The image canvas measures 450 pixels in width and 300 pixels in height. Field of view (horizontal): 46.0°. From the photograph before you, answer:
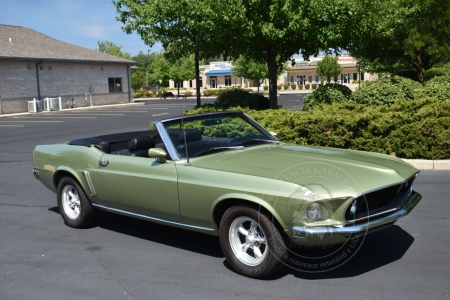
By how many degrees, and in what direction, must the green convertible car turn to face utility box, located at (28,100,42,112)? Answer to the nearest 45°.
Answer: approximately 180°

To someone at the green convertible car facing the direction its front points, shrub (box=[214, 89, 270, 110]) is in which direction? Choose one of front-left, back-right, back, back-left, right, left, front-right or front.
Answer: back-left

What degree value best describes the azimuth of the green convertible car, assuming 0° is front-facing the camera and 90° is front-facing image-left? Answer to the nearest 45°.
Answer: approximately 315°

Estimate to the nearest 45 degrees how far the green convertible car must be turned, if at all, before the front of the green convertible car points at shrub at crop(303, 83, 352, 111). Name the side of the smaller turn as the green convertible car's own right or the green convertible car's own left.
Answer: approximately 135° to the green convertible car's own left

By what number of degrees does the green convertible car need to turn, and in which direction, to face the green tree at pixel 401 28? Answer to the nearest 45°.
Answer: approximately 90° to its left

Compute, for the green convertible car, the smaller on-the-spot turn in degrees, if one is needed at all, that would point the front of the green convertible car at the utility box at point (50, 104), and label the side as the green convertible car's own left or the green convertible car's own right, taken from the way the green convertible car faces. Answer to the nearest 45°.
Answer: approximately 135° to the green convertible car's own left

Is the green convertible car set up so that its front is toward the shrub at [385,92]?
no

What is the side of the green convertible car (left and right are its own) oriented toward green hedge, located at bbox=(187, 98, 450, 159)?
left

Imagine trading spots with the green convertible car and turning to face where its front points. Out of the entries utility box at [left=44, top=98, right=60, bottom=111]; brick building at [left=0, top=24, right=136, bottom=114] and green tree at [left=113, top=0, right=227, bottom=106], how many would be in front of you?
0

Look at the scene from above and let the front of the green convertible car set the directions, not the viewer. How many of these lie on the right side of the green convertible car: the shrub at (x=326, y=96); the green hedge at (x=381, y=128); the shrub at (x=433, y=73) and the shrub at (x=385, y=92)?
0

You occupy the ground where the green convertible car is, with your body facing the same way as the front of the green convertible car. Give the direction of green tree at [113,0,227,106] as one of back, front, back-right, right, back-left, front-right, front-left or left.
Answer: back-left

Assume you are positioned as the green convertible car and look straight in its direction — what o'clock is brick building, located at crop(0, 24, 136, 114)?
The brick building is roughly at 7 o'clock from the green convertible car.

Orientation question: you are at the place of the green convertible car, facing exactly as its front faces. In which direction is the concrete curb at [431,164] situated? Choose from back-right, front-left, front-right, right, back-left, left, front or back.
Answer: left

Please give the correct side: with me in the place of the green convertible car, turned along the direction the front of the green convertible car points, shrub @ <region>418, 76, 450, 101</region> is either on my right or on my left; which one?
on my left
